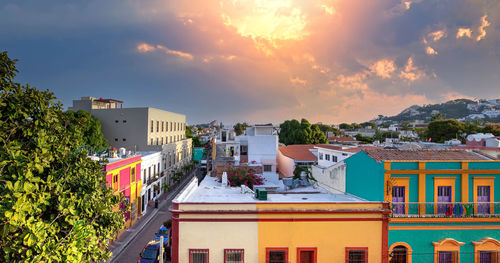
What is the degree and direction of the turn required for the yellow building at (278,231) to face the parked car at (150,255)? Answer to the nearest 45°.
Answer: approximately 135° to its right

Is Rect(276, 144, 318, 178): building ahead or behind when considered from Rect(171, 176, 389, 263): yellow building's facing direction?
behind

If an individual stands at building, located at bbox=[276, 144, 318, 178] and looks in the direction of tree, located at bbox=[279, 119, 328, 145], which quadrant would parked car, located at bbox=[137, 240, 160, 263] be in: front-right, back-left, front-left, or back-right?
back-left

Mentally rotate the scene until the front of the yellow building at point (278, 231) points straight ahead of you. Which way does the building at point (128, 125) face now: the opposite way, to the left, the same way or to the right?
to the left

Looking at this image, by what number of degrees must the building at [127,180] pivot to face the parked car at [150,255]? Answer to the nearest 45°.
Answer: approximately 45° to its right

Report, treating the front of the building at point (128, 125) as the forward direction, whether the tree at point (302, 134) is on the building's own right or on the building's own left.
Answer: on the building's own left

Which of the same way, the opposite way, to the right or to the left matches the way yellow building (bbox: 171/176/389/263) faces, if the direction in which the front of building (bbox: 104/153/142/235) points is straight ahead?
to the right

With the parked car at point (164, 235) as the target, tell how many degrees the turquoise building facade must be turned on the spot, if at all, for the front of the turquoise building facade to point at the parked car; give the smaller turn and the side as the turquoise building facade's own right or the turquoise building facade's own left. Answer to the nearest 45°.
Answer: approximately 90° to the turquoise building facade's own right

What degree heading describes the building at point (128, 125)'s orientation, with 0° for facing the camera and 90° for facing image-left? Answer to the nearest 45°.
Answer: approximately 315°

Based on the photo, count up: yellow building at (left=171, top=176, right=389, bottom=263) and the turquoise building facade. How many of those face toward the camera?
2

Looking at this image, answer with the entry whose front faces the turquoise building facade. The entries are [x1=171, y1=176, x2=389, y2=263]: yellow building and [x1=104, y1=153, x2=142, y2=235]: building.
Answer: the building

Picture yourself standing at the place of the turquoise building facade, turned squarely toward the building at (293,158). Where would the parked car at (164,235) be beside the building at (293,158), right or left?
left

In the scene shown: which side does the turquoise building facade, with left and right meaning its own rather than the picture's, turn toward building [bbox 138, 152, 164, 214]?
right
